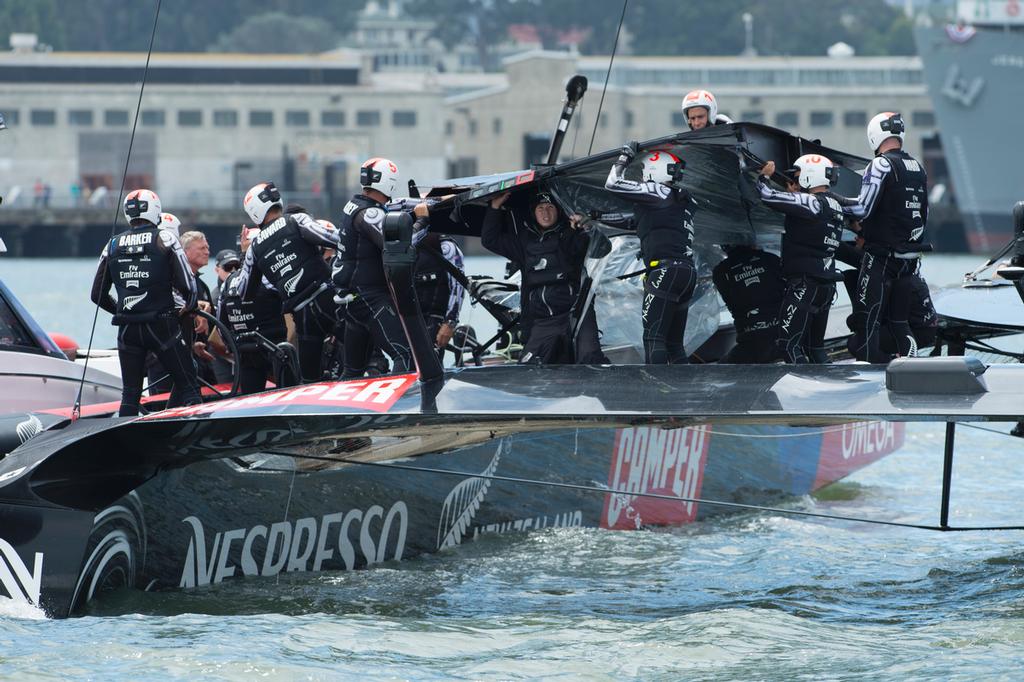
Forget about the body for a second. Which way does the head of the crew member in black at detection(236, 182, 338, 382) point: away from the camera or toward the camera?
away from the camera

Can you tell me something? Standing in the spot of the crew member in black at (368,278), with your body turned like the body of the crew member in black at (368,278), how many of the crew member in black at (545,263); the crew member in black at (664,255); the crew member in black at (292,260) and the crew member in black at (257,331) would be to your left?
2

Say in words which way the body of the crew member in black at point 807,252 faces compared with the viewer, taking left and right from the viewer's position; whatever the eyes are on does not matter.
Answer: facing away from the viewer and to the left of the viewer

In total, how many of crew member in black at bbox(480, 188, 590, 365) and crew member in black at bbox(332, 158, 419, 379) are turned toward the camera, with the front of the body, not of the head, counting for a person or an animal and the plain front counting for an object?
1

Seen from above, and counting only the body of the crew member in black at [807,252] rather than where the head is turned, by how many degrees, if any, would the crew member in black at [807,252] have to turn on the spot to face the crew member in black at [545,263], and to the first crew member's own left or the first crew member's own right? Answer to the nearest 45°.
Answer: approximately 45° to the first crew member's own left

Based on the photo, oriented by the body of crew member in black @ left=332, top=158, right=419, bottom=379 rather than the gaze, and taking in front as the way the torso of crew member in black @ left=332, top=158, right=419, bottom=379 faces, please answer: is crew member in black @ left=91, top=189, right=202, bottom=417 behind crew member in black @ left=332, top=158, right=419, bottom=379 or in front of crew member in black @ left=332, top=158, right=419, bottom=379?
behind

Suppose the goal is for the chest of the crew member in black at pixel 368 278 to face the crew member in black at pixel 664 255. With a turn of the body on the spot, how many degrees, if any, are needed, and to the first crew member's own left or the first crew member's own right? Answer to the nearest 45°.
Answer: approximately 45° to the first crew member's own right

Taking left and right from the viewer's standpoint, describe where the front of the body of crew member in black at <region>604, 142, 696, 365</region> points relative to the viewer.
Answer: facing away from the viewer and to the left of the viewer

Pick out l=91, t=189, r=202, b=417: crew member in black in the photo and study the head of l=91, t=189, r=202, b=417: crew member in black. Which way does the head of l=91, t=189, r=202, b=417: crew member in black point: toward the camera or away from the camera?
away from the camera

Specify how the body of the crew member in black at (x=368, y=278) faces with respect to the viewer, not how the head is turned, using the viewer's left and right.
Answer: facing away from the viewer and to the right of the viewer
